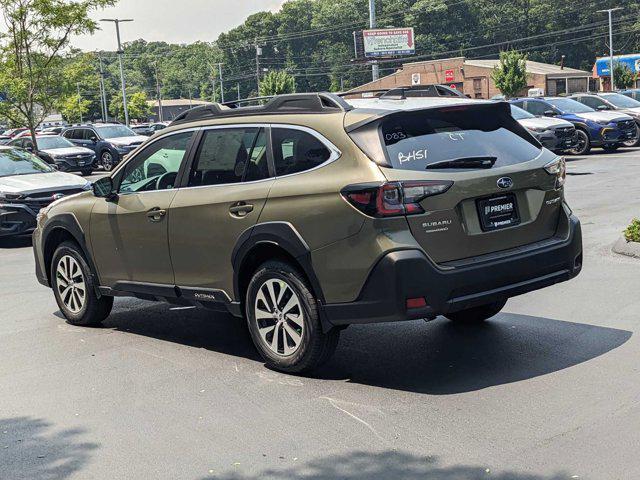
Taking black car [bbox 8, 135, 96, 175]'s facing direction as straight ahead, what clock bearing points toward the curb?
The curb is roughly at 1 o'clock from the black car.

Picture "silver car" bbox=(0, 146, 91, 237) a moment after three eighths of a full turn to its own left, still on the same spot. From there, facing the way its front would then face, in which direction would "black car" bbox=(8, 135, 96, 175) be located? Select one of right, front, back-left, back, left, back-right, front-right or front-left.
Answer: front

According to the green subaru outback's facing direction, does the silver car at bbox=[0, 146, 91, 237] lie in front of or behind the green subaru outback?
in front

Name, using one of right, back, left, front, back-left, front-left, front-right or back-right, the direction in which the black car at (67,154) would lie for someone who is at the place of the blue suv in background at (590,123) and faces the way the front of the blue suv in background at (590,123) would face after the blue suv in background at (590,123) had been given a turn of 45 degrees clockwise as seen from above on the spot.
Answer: right

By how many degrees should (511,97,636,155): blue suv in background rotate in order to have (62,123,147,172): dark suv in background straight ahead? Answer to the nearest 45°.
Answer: approximately 135° to its right

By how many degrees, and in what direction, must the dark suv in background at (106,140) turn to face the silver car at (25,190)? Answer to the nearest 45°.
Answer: approximately 45° to its right

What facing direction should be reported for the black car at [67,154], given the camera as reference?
facing the viewer and to the right of the viewer

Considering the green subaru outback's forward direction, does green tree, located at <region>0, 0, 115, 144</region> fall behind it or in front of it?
in front

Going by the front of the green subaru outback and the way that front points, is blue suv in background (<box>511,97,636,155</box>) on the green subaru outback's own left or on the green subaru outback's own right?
on the green subaru outback's own right

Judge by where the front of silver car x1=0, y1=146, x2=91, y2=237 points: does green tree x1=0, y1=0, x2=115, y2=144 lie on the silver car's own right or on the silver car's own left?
on the silver car's own left

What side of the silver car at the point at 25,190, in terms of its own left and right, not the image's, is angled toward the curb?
front

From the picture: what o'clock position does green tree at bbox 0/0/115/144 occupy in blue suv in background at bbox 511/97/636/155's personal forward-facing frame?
The green tree is roughly at 4 o'clock from the blue suv in background.

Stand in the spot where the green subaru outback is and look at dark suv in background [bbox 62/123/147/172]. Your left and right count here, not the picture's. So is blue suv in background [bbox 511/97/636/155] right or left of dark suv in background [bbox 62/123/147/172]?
right
